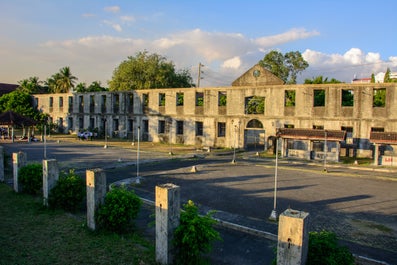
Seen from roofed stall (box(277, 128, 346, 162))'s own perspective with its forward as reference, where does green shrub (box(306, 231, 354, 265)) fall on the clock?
The green shrub is roughly at 12 o'clock from the roofed stall.

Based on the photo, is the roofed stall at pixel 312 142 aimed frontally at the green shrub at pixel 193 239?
yes

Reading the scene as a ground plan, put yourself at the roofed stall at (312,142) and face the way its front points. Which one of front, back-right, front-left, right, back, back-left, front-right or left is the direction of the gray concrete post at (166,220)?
front

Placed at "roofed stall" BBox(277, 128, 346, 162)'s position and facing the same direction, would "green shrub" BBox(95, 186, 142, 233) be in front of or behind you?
in front

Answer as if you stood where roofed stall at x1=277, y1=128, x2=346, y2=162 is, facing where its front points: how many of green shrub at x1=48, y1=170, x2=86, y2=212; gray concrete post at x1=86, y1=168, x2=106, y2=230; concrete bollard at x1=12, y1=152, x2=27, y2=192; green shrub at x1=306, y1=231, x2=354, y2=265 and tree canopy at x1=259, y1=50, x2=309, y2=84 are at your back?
1

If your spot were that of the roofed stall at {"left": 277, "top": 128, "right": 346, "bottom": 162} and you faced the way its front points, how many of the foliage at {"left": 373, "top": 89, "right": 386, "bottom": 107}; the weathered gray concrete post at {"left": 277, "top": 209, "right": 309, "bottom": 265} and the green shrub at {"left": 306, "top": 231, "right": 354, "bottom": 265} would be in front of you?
2

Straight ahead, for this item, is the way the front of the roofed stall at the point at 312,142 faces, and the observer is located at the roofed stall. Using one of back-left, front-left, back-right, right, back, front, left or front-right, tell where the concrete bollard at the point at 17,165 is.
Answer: front-right

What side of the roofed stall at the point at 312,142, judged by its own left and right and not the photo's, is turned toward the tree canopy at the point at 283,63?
back

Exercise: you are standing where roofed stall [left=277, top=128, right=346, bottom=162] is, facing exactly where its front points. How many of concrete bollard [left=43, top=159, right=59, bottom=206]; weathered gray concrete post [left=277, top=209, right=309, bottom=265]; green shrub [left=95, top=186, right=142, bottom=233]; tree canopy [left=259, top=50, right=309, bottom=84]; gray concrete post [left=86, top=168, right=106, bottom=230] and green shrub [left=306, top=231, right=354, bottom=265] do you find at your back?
1

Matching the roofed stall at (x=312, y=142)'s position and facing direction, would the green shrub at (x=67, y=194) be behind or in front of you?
in front

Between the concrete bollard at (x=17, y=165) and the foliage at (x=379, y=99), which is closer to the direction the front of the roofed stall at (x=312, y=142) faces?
the concrete bollard

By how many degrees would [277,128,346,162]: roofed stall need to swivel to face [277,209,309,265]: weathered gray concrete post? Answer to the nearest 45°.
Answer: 0° — it already faces it

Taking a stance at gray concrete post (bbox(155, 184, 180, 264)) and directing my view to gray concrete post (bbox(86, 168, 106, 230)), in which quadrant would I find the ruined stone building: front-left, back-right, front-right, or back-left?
front-right

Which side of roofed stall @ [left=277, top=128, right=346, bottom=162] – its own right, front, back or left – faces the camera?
front
